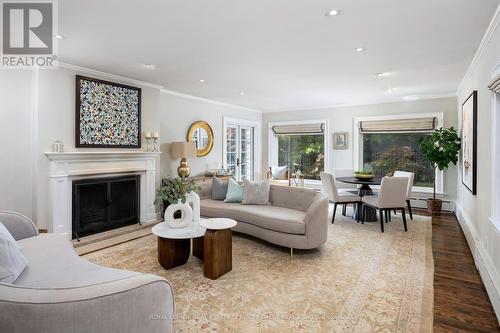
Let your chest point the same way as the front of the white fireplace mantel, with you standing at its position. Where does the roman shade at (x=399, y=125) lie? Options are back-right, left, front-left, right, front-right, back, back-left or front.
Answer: front-left

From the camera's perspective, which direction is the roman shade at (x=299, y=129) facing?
toward the camera

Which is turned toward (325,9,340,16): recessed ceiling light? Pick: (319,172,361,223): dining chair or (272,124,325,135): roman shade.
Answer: the roman shade

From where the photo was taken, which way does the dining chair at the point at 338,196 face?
to the viewer's right

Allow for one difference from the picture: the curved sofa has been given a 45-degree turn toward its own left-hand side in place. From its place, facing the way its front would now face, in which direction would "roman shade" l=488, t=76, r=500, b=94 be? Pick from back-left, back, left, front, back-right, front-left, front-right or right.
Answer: front-left

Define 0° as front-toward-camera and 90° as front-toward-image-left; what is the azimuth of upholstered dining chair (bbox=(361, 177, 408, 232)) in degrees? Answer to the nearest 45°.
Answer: approximately 135°

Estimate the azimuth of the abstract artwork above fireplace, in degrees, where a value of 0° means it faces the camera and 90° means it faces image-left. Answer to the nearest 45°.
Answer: approximately 315°

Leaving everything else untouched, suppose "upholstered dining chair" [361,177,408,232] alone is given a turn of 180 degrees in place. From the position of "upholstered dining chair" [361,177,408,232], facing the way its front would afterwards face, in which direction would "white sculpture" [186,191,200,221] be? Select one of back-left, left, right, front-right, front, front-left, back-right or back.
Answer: right

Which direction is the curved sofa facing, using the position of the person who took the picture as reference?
facing the viewer and to the left of the viewer

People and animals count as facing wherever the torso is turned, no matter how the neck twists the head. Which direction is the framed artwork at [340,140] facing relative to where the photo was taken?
toward the camera

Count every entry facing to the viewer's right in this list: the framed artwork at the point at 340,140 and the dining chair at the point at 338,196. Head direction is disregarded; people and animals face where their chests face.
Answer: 1

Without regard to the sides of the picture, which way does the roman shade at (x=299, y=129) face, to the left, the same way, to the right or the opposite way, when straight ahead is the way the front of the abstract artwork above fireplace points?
to the right

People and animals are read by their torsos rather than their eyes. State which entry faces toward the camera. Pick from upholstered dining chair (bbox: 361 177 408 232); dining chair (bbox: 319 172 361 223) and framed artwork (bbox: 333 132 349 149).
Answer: the framed artwork

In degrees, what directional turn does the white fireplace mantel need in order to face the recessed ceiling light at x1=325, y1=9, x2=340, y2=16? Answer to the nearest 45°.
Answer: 0° — it already faces it

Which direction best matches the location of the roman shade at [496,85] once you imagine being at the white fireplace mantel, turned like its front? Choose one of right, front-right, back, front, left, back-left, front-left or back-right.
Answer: front

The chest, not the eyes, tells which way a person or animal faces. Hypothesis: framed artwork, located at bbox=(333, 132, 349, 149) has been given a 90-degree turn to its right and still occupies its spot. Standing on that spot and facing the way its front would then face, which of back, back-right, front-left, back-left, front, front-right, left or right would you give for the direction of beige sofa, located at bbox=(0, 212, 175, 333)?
left

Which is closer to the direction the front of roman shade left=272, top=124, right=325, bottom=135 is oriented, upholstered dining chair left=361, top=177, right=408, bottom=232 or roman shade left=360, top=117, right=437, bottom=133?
the upholstered dining chair

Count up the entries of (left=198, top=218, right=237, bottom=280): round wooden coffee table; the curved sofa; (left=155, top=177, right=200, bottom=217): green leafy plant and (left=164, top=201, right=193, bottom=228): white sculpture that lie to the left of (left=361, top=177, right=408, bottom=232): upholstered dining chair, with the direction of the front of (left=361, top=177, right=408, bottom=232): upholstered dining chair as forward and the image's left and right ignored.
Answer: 4

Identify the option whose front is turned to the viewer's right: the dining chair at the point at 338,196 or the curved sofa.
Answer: the dining chair
